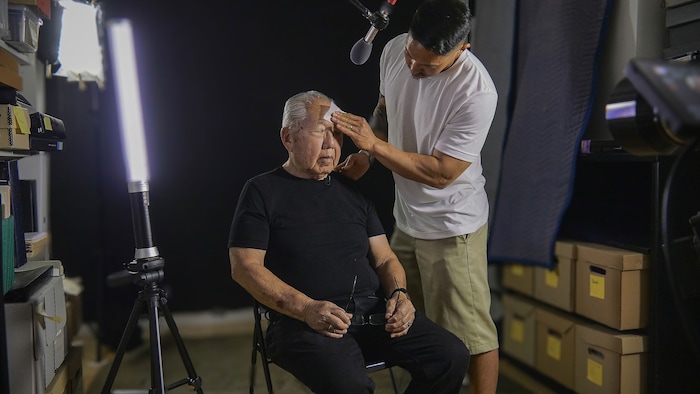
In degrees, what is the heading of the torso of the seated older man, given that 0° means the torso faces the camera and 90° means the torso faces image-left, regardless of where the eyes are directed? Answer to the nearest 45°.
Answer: approximately 315°

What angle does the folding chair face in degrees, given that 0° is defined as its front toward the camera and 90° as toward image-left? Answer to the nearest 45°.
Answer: approximately 315°

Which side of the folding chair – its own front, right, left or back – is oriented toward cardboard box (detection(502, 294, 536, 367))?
left

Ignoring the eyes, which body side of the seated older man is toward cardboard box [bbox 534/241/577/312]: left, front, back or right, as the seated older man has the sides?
left

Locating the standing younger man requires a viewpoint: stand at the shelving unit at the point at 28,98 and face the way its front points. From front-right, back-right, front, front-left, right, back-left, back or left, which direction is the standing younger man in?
front-right

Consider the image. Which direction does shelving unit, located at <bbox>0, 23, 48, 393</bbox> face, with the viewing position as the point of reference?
facing to the right of the viewer

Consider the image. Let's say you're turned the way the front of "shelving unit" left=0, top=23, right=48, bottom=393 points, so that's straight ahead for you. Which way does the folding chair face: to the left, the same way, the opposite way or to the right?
to the right

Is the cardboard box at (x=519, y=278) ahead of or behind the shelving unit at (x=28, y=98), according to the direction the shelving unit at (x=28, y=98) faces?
ahead

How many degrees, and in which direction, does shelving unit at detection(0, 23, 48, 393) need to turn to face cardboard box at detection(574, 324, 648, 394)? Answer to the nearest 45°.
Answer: approximately 45° to its right

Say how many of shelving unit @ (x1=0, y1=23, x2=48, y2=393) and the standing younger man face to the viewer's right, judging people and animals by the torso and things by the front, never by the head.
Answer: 1

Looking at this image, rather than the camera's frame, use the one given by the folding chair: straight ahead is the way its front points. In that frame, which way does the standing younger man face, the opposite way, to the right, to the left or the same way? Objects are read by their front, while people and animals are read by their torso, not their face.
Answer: to the right
